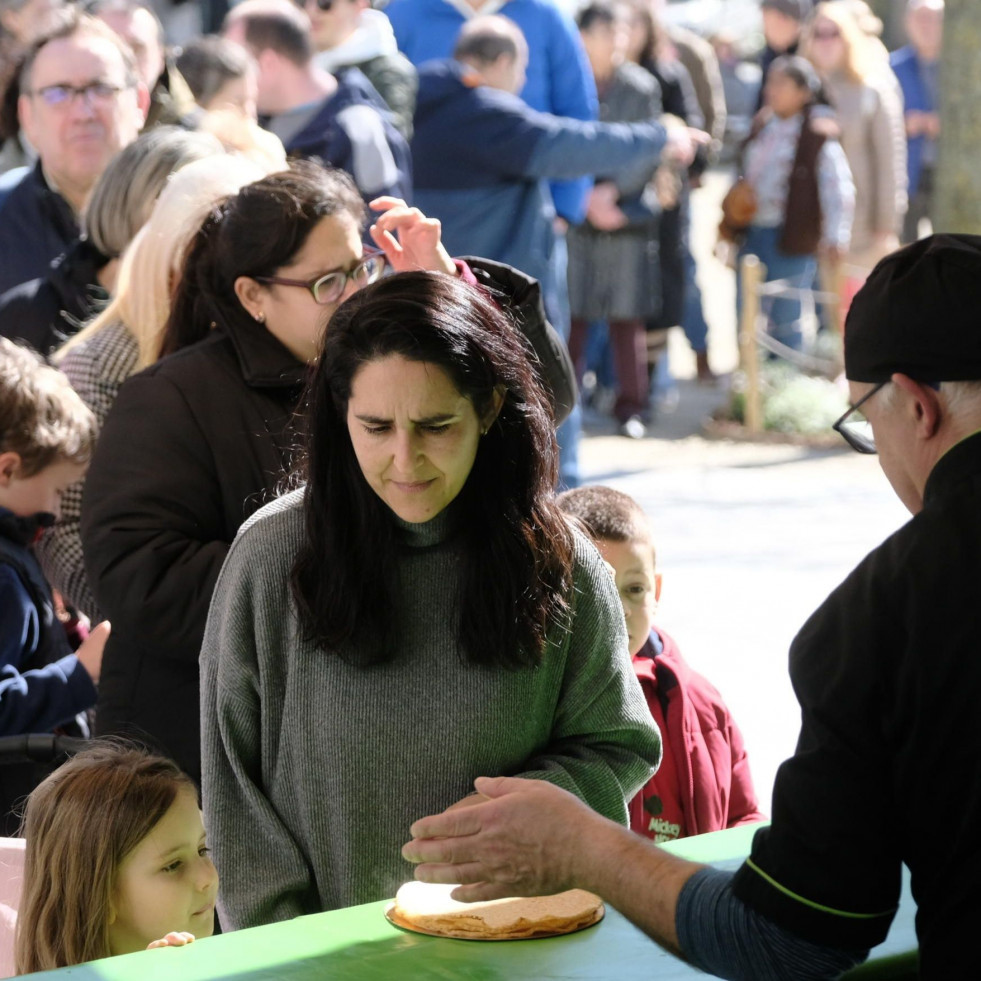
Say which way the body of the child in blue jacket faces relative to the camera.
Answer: to the viewer's right

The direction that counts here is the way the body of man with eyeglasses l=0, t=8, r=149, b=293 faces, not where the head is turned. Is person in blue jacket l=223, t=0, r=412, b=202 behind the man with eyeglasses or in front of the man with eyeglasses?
behind

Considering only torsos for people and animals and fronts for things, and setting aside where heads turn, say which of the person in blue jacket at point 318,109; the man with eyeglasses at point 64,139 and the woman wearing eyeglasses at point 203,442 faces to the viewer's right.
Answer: the woman wearing eyeglasses

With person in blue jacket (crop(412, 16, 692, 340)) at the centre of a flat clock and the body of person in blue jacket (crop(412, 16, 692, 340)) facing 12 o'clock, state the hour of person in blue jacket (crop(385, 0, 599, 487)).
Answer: person in blue jacket (crop(385, 0, 599, 487)) is roughly at 11 o'clock from person in blue jacket (crop(412, 16, 692, 340)).

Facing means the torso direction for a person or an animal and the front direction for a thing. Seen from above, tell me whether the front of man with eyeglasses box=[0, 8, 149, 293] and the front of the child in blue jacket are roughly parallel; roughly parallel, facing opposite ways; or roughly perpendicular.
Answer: roughly perpendicular

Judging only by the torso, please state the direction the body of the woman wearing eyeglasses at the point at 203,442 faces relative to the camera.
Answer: to the viewer's right

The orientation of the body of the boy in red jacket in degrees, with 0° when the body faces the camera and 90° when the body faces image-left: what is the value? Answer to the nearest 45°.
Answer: approximately 45°

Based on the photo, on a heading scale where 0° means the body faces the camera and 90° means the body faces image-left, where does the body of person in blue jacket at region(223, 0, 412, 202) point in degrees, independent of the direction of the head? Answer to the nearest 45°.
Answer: approximately 90°

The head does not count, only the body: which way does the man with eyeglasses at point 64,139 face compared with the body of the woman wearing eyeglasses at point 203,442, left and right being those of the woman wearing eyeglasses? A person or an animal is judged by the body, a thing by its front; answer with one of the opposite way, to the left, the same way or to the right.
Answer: to the right

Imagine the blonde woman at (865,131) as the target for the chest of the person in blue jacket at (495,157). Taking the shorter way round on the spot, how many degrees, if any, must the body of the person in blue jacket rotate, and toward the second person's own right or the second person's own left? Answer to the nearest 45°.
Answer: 0° — they already face them

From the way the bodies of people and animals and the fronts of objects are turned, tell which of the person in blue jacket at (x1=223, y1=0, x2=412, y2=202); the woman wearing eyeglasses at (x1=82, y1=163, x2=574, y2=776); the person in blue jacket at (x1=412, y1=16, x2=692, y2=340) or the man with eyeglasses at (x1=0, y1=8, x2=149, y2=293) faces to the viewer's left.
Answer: the person in blue jacket at (x1=223, y1=0, x2=412, y2=202)

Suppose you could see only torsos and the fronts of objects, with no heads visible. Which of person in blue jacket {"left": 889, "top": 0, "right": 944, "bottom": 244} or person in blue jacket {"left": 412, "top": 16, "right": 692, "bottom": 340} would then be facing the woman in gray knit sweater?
person in blue jacket {"left": 889, "top": 0, "right": 944, "bottom": 244}

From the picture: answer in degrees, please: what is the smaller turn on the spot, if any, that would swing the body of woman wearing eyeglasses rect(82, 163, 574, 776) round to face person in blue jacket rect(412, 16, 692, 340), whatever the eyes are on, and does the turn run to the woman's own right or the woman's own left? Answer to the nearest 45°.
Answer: approximately 90° to the woman's own left
